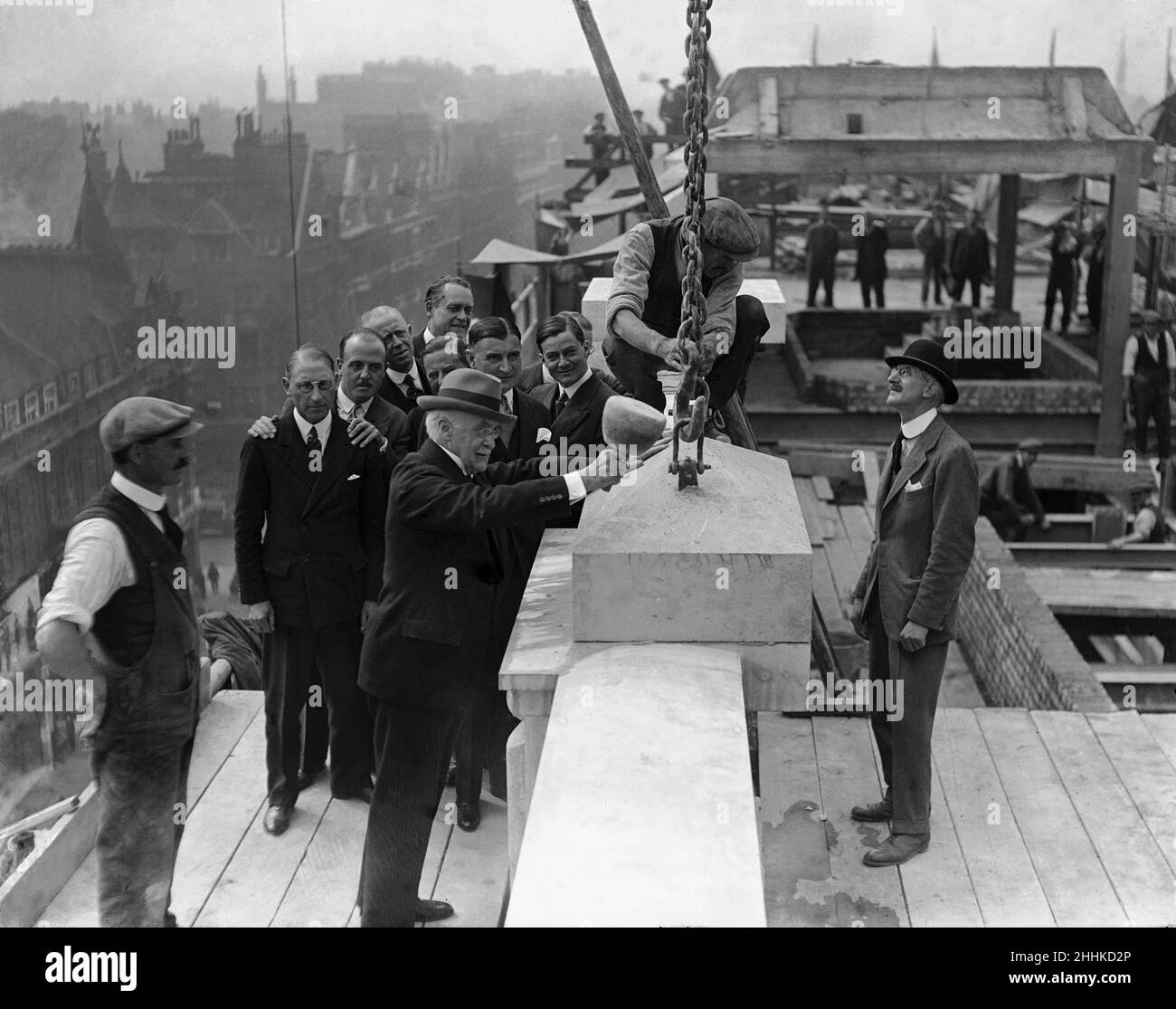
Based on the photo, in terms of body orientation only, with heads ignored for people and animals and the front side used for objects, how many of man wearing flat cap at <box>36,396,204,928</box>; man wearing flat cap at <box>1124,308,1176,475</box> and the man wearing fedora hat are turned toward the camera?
1

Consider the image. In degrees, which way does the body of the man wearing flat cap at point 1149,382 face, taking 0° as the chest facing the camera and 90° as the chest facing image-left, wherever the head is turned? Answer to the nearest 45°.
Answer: approximately 0°

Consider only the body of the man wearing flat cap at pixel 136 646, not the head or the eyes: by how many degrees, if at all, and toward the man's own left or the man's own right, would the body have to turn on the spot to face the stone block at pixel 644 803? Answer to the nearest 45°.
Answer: approximately 45° to the man's own right

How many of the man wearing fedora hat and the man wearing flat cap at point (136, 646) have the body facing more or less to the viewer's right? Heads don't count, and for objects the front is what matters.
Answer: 2

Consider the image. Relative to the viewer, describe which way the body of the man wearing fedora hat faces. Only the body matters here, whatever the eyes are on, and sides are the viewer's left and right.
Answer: facing to the right of the viewer

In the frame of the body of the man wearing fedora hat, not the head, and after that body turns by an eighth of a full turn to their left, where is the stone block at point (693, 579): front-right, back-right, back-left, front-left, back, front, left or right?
right

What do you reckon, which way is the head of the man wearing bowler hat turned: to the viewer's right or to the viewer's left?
to the viewer's left

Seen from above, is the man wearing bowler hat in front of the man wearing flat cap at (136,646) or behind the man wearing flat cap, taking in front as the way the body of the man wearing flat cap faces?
in front

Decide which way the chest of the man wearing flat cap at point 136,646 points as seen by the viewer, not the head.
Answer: to the viewer's right
